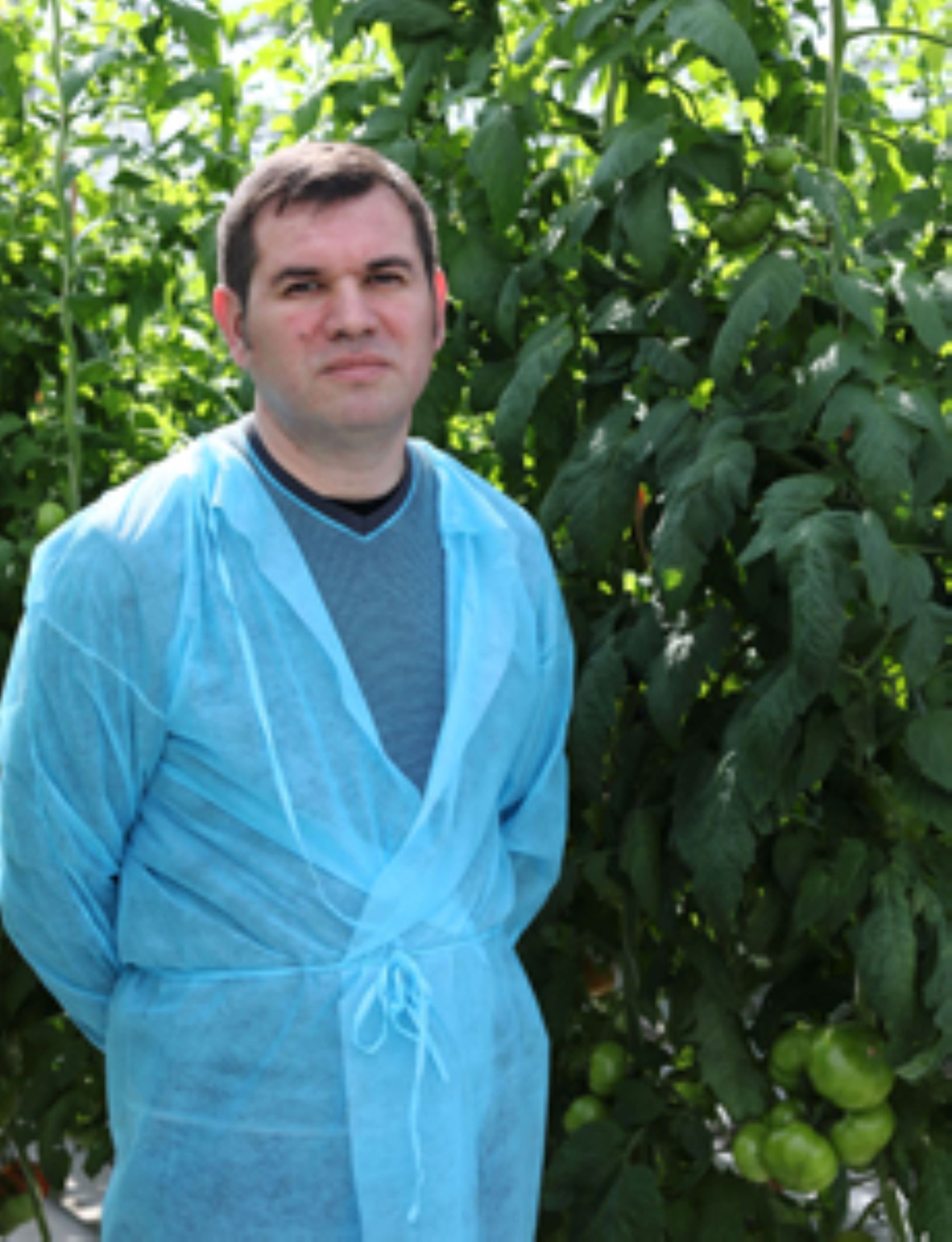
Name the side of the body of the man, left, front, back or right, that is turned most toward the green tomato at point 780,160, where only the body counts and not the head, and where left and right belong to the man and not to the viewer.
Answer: left

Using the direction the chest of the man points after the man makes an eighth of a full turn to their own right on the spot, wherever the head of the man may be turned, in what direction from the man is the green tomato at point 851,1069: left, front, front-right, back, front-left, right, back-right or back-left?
left

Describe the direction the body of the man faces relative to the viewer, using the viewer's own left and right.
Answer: facing the viewer and to the right of the viewer

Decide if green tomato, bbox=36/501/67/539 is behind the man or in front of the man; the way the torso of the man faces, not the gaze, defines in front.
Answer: behind
